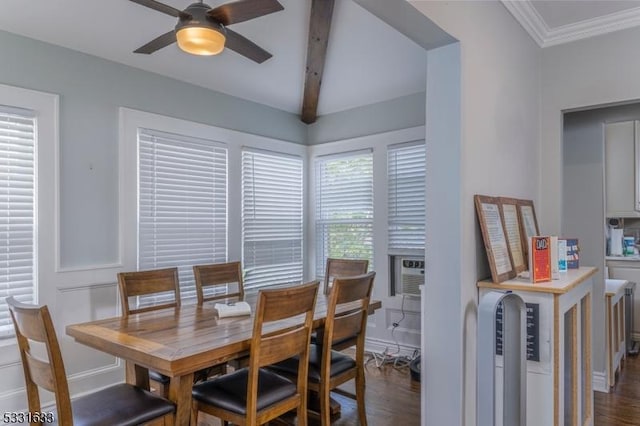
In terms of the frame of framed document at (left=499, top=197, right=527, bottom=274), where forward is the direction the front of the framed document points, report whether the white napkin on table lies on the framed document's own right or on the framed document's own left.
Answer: on the framed document's own right

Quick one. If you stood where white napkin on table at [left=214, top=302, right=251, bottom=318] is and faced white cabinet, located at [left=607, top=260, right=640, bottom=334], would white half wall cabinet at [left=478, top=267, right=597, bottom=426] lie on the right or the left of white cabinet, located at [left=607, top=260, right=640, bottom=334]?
right

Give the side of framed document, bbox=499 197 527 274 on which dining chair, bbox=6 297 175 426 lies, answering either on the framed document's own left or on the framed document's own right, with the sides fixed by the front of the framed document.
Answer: on the framed document's own right

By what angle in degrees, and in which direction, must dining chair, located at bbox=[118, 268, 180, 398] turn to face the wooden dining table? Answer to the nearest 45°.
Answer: approximately 45° to its left

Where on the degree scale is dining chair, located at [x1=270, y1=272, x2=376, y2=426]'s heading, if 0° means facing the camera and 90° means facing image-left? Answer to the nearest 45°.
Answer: approximately 135°

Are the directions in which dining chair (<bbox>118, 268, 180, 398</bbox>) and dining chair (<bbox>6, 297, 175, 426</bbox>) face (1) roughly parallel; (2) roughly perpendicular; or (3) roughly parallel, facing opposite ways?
roughly perpendicular

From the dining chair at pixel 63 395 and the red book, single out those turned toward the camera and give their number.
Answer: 1

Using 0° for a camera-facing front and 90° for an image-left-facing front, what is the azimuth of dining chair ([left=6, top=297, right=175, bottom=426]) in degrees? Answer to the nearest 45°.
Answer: approximately 225°

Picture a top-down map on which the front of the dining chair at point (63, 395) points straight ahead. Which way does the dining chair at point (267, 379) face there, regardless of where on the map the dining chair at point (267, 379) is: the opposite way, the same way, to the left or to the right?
to the left
